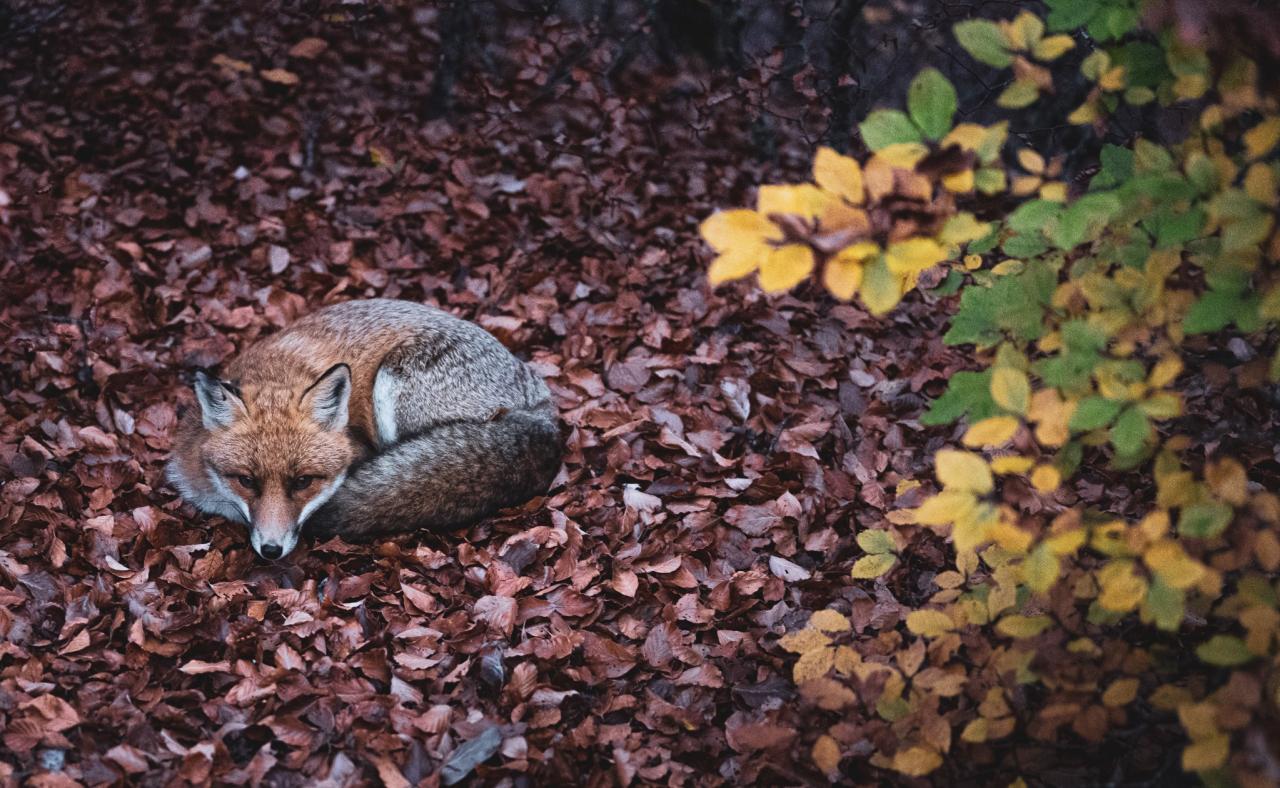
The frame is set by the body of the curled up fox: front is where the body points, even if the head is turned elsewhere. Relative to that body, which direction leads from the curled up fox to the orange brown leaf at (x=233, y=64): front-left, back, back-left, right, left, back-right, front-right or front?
back-right

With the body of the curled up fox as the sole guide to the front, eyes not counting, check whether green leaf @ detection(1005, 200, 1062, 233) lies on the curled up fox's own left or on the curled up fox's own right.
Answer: on the curled up fox's own left

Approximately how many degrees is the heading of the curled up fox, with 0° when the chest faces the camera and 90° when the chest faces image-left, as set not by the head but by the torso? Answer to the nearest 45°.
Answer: approximately 45°

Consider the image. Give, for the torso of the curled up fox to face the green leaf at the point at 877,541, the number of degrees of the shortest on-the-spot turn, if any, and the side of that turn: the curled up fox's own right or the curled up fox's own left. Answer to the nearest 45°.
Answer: approximately 90° to the curled up fox's own left

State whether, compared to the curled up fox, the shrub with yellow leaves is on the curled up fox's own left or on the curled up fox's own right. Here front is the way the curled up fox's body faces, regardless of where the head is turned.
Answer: on the curled up fox's own left

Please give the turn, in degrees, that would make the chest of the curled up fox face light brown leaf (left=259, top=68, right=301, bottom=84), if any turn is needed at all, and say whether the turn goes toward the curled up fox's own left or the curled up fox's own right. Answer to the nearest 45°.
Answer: approximately 135° to the curled up fox's own right
